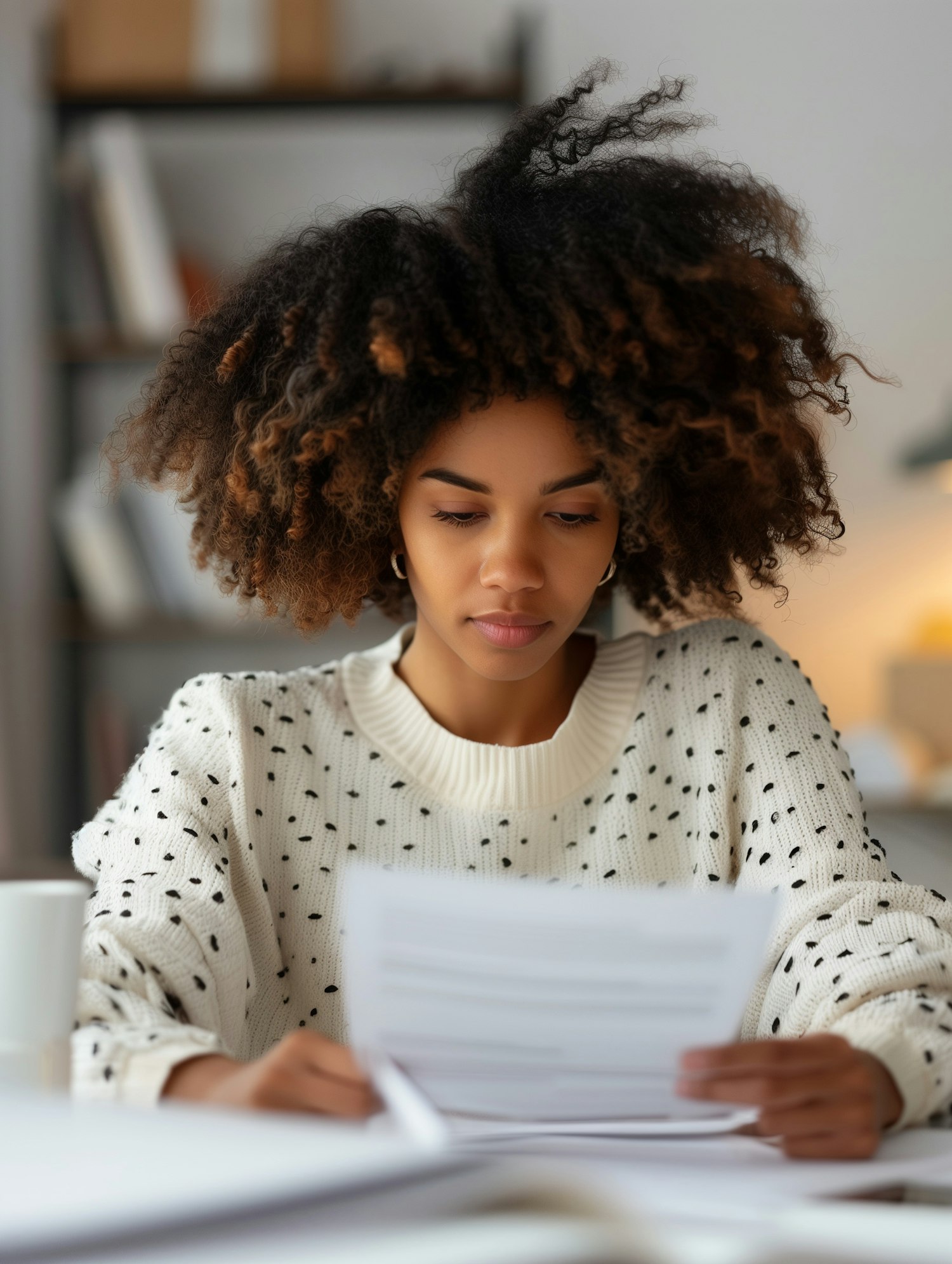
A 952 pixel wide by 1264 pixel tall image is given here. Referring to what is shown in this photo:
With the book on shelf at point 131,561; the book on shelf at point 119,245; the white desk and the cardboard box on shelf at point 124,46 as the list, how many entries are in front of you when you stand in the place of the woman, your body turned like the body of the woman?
1

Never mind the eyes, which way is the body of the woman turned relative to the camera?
toward the camera

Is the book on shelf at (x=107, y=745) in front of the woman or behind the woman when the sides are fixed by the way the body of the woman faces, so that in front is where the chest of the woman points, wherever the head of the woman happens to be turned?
behind

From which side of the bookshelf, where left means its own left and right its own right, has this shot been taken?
front

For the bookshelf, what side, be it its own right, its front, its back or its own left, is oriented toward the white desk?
front

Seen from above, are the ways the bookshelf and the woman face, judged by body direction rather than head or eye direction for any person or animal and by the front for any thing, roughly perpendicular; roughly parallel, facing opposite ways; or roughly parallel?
roughly parallel

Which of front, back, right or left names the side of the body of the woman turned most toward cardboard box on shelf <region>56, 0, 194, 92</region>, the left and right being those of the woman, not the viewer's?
back

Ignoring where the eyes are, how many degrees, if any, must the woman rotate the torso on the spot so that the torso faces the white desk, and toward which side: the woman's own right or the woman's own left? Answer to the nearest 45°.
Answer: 0° — they already face it

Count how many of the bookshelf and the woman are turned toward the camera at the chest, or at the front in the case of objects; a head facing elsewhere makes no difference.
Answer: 2

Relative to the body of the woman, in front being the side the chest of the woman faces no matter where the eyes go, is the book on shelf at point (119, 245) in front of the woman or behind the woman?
behind

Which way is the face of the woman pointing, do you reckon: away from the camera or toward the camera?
toward the camera

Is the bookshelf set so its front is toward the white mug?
yes
